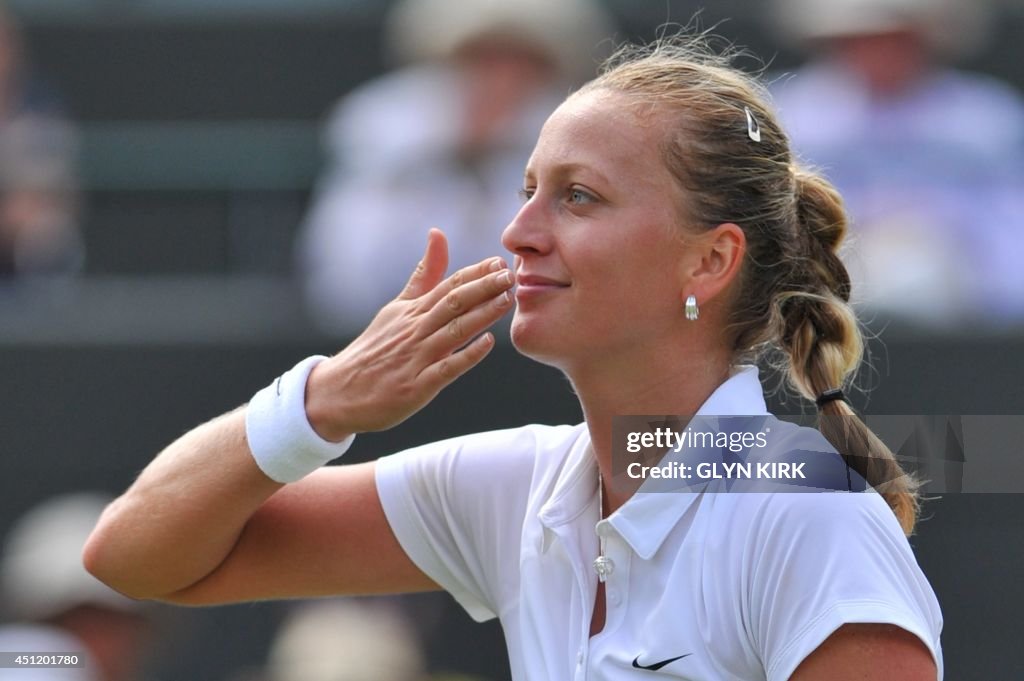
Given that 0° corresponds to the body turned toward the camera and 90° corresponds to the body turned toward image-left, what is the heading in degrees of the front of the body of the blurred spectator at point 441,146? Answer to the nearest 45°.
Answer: approximately 315°

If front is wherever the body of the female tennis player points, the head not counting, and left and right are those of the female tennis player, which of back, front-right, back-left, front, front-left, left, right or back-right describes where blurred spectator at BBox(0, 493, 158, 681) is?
right

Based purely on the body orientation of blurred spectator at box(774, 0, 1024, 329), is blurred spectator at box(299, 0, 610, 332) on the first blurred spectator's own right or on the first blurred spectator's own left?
on the first blurred spectator's own right

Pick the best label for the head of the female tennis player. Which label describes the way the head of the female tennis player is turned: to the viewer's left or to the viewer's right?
to the viewer's left

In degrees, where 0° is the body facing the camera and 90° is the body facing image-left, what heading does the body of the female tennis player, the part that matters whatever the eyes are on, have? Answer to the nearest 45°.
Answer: approximately 45°

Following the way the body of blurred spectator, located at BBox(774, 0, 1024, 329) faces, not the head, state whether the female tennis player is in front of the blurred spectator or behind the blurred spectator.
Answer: in front

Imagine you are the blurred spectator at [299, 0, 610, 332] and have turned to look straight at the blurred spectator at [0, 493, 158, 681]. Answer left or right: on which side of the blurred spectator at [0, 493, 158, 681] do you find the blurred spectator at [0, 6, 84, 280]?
right

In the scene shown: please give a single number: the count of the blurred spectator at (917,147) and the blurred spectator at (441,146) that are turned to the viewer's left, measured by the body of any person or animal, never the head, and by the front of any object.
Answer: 0

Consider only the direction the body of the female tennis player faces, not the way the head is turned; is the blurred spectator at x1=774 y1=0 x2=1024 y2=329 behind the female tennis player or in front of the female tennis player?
behind

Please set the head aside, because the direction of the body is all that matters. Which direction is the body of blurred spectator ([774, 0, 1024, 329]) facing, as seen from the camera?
toward the camera

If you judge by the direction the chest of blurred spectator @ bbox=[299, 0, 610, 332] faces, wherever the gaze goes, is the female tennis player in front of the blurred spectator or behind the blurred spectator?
in front

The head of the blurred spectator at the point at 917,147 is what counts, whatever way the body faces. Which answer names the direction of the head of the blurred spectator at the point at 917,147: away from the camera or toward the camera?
toward the camera

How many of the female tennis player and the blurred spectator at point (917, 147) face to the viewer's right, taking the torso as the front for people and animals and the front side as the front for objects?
0

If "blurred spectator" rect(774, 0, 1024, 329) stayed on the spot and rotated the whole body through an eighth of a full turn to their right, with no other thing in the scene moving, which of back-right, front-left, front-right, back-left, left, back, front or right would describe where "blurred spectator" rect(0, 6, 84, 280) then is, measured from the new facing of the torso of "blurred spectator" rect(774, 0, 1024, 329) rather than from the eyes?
front-right
